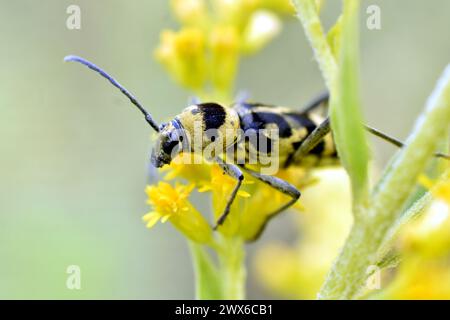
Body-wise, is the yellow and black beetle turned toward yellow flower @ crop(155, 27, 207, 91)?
no

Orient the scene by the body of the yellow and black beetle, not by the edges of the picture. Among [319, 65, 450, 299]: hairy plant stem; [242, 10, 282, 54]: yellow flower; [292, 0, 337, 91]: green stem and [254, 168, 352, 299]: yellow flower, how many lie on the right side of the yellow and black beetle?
2

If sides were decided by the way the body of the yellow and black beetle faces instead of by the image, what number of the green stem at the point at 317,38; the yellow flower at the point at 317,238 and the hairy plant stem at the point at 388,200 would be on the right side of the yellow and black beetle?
1

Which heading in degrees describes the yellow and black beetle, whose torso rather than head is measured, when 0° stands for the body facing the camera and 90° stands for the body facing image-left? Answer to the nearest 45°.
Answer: approximately 90°

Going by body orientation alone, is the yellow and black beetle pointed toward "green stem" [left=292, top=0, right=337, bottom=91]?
no
